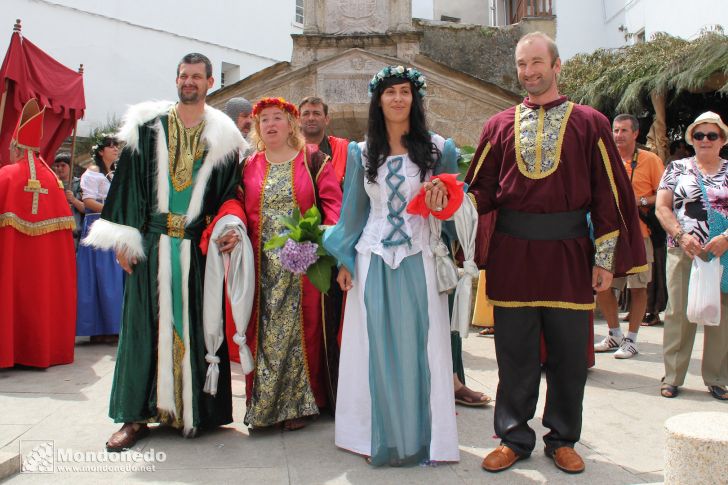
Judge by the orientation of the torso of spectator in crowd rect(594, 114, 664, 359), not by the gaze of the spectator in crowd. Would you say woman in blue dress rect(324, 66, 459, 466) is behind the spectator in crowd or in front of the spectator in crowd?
in front

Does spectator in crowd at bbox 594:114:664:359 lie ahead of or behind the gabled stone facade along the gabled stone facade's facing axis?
ahead

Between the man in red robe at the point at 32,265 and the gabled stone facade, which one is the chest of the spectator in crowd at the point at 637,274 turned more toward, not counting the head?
the man in red robe

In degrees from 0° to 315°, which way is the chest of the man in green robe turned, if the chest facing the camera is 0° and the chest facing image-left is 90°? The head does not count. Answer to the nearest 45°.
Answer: approximately 0°

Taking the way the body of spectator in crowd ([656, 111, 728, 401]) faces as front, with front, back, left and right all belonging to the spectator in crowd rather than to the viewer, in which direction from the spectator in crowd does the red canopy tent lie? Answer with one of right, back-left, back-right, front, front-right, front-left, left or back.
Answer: right

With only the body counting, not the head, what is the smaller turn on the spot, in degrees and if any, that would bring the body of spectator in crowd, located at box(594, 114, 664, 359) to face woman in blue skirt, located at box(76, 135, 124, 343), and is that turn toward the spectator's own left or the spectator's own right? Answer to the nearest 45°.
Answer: approximately 45° to the spectator's own right

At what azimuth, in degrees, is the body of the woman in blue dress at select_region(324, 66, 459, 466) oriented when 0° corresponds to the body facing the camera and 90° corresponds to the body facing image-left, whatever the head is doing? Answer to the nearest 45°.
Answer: approximately 0°

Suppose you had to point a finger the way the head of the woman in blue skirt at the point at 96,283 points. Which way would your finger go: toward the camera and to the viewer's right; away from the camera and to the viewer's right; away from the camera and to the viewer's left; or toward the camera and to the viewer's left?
toward the camera and to the viewer's right
